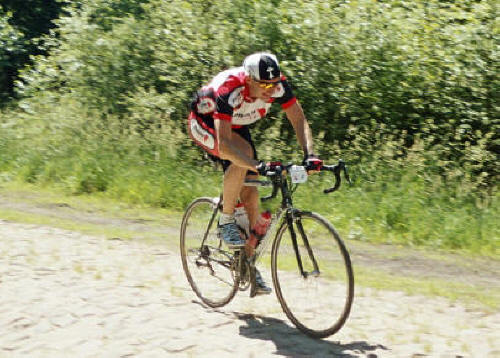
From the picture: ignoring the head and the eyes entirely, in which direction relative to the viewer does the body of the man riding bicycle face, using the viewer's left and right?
facing the viewer and to the right of the viewer

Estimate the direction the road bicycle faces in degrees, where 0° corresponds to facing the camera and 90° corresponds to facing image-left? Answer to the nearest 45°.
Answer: approximately 315°

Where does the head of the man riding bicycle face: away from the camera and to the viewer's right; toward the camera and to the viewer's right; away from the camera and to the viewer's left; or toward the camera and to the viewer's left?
toward the camera and to the viewer's right
